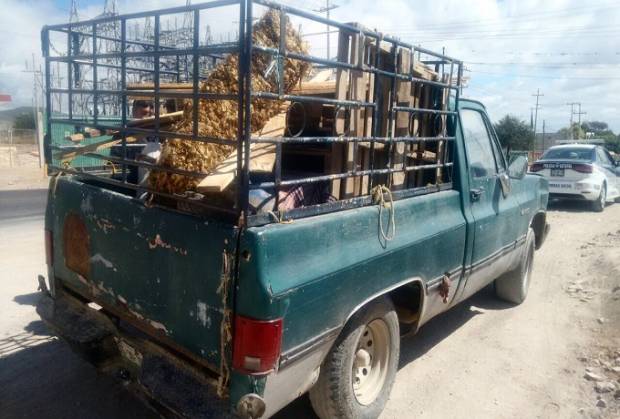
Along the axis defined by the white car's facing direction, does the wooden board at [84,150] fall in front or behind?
behind

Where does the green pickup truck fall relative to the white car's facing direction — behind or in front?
behind

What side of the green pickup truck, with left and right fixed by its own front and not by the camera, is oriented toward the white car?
front

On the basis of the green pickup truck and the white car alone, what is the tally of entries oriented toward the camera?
0

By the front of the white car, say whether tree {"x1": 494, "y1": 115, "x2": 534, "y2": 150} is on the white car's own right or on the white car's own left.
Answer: on the white car's own left

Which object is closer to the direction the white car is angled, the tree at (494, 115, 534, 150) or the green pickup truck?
the tree

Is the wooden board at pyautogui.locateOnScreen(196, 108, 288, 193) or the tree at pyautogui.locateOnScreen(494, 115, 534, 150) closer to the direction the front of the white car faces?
the tree

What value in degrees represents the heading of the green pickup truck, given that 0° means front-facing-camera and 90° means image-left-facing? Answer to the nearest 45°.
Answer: approximately 225°

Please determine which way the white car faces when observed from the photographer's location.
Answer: facing away from the viewer and to the right of the viewer

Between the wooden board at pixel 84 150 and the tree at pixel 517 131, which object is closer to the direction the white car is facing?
the tree
